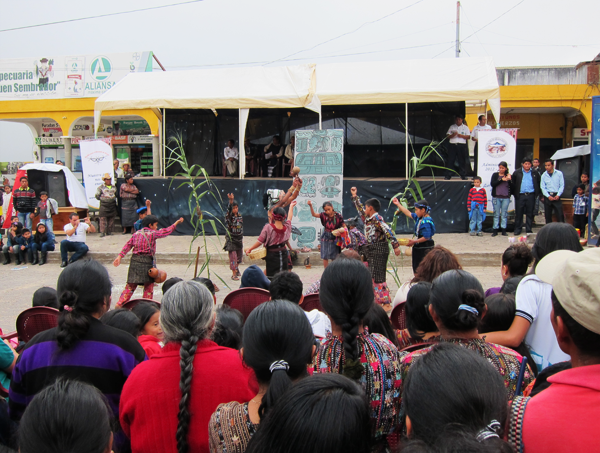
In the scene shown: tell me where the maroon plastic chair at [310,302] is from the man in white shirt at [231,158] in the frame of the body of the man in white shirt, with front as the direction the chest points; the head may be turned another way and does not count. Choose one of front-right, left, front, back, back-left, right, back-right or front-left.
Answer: front

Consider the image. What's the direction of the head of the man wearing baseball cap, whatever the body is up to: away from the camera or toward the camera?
away from the camera

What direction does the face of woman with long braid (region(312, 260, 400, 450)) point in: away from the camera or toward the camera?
away from the camera

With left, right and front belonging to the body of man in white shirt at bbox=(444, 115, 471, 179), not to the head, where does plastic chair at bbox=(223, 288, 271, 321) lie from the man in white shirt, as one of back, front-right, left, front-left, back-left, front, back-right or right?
front

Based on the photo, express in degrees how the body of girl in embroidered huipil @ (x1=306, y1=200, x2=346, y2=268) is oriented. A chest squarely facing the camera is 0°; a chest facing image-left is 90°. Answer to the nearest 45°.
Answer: approximately 0°

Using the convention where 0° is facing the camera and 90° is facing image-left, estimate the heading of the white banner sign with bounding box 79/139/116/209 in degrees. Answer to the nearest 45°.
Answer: approximately 0°

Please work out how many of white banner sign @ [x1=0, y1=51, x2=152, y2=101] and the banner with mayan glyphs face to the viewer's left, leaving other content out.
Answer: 0

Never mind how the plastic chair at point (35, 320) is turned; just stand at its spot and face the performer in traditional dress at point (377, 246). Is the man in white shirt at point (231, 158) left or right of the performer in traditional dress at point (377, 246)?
left

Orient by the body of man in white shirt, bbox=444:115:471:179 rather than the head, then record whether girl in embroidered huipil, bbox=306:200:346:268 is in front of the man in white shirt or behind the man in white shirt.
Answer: in front

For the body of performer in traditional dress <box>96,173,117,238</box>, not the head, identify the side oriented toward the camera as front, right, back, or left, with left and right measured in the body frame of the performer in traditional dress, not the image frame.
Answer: front

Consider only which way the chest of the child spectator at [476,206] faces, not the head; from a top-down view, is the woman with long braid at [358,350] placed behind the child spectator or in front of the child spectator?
in front

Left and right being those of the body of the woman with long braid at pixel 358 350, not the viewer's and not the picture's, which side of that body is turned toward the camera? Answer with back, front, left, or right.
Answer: back

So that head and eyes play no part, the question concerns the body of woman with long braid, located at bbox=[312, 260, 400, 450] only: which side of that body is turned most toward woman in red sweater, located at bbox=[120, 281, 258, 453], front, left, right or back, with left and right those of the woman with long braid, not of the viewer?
left

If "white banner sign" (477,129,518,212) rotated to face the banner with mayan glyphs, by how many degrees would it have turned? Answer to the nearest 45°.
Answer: approximately 45° to its right

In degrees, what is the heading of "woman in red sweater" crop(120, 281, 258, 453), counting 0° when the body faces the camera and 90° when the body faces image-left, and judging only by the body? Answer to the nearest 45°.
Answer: approximately 180°

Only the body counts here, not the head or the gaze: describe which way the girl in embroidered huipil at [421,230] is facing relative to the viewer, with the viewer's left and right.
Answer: facing to the left of the viewer
